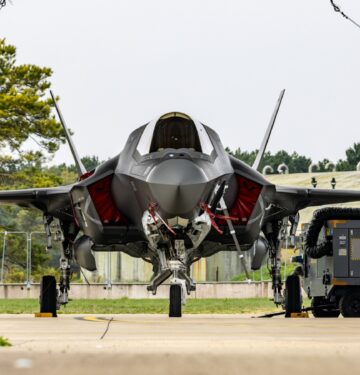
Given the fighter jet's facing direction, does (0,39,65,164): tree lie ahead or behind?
behind

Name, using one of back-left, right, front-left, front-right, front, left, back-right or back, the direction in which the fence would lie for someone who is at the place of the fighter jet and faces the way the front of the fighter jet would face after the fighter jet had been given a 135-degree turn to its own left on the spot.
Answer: front-left

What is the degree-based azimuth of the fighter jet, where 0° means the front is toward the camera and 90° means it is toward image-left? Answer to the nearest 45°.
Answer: approximately 0°
